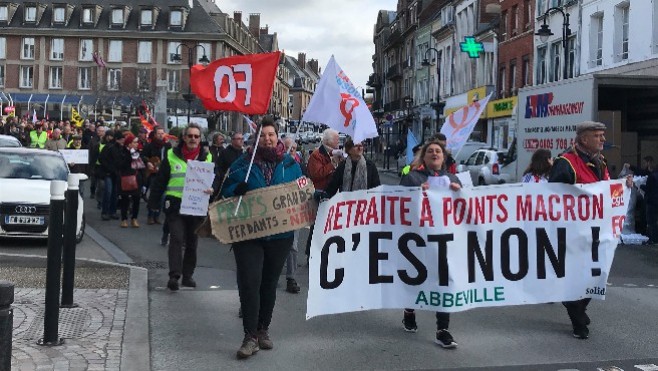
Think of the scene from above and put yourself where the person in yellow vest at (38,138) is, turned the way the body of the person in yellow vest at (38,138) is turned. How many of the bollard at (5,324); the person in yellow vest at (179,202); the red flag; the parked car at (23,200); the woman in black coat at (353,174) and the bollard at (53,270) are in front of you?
6

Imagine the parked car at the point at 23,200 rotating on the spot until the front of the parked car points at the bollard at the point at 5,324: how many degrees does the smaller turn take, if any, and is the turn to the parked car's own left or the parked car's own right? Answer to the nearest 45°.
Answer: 0° — it already faces it

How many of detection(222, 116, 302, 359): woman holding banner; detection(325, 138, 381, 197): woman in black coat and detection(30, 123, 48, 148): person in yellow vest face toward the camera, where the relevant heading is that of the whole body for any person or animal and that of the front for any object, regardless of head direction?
3

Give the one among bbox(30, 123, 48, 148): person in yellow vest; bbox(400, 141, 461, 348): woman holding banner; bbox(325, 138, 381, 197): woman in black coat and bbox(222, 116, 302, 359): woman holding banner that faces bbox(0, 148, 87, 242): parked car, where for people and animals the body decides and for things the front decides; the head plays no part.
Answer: the person in yellow vest

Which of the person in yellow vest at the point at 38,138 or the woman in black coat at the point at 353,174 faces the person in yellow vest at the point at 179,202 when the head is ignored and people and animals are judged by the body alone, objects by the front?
the person in yellow vest at the point at 38,138

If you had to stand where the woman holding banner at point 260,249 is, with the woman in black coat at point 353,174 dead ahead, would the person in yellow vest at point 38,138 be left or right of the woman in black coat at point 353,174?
left

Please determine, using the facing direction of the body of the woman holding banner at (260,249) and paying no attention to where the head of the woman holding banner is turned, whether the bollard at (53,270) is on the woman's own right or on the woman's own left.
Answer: on the woman's own right

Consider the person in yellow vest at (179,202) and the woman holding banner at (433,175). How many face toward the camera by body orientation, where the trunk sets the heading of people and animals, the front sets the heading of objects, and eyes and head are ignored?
2

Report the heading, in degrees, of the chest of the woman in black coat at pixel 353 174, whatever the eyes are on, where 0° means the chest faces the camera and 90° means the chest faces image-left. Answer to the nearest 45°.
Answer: approximately 0°

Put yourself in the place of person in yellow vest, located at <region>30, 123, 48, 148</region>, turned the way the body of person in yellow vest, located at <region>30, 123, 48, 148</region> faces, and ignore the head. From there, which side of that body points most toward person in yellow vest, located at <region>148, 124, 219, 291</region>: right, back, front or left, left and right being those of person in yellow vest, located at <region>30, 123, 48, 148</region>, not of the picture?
front
